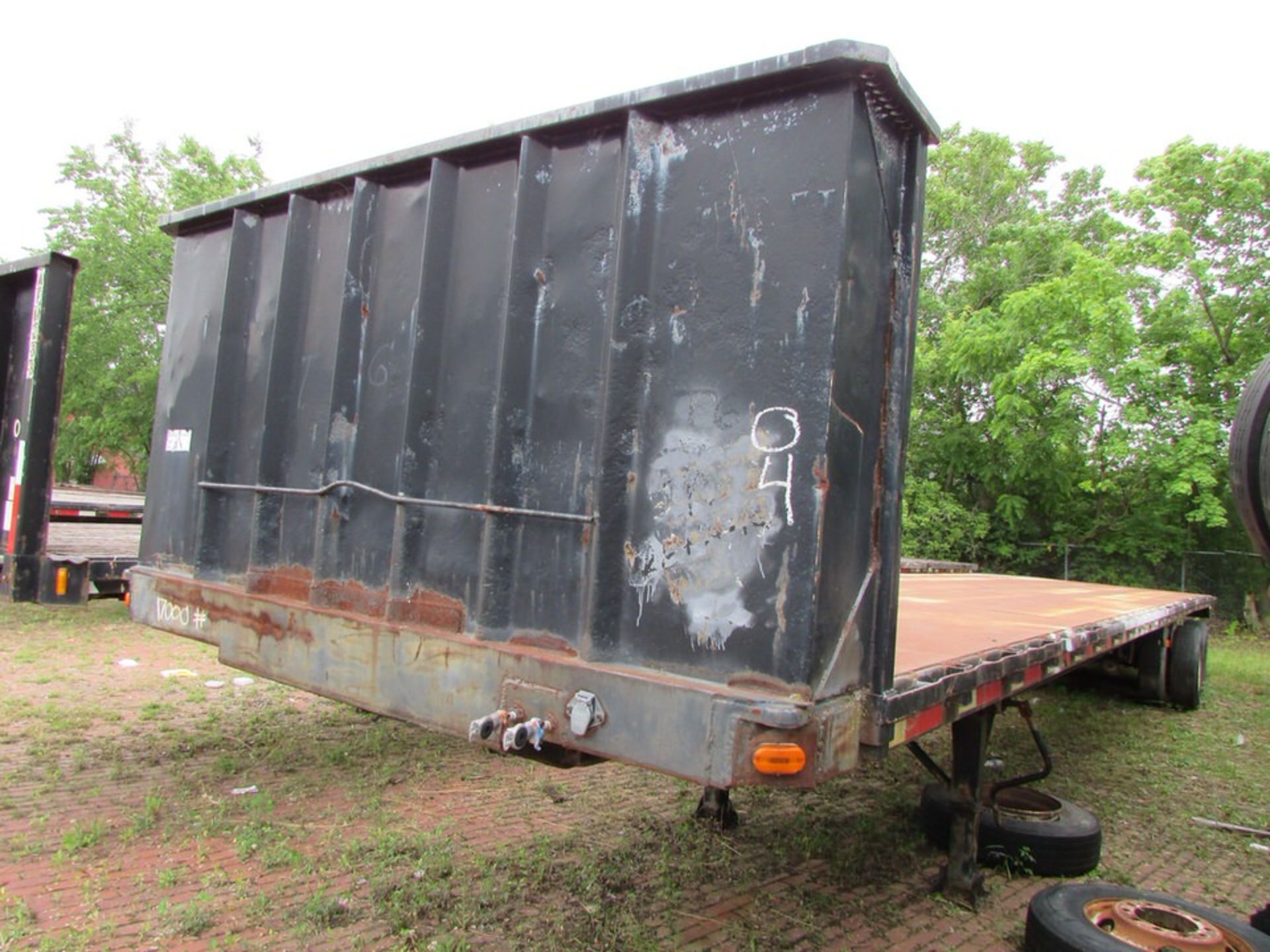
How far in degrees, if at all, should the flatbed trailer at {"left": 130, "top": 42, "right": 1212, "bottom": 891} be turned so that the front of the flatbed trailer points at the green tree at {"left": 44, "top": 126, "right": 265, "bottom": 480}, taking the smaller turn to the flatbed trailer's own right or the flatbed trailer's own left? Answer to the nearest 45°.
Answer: approximately 90° to the flatbed trailer's own right

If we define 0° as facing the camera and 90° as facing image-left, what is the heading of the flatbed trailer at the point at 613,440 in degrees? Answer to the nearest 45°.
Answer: approximately 45°
